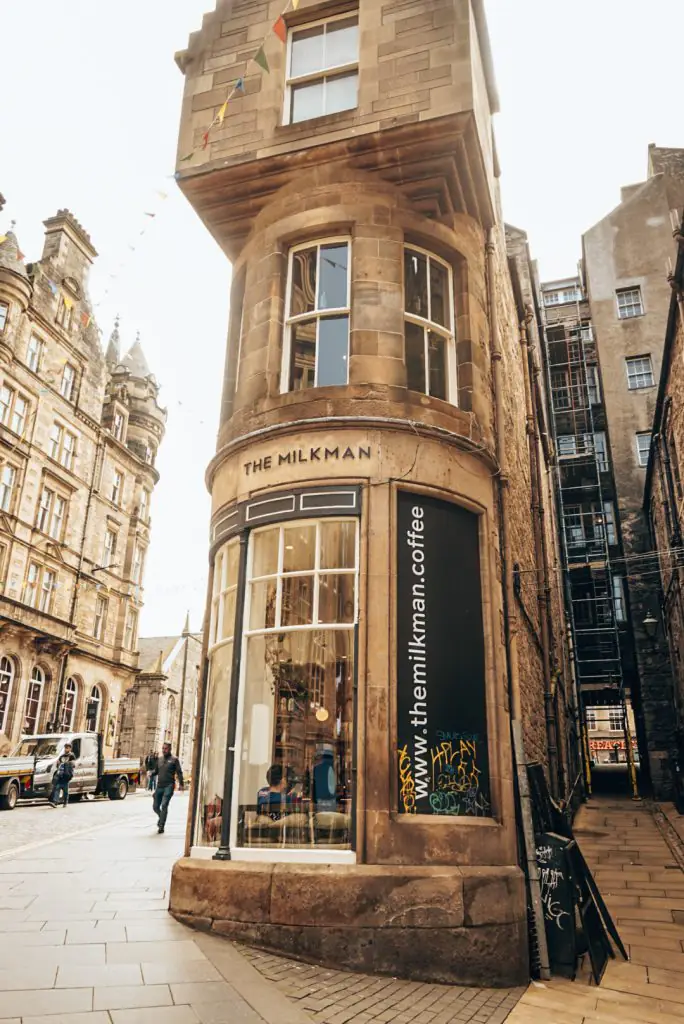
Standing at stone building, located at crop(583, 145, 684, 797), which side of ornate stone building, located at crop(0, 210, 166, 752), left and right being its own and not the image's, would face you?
front

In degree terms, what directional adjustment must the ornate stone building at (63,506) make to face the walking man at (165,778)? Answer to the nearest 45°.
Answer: approximately 45° to its right

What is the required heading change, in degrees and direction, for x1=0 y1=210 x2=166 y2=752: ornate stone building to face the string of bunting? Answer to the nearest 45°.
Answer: approximately 45° to its right

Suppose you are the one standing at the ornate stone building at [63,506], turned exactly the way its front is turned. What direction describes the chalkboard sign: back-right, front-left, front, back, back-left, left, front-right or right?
front-right

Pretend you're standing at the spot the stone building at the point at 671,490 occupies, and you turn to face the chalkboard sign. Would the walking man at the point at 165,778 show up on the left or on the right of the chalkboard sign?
right

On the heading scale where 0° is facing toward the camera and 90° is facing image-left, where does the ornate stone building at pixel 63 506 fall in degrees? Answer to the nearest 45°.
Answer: approximately 315°
